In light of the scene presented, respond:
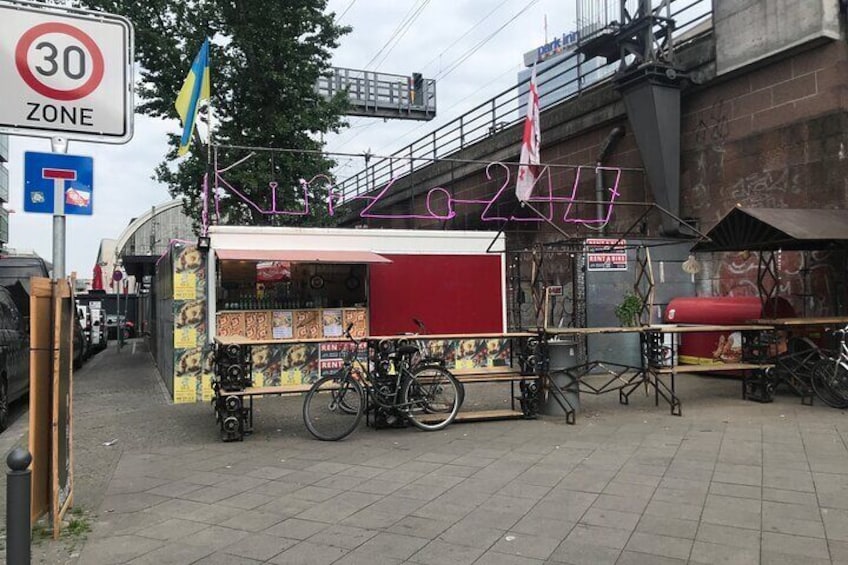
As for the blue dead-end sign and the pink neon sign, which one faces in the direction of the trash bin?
the pink neon sign

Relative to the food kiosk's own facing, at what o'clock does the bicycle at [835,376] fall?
The bicycle is roughly at 10 o'clock from the food kiosk.

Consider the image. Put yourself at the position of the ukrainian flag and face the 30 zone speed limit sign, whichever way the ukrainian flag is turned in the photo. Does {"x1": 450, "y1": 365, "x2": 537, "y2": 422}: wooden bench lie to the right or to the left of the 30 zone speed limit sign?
left

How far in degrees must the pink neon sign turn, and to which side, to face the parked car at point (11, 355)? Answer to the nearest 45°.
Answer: approximately 45° to its right

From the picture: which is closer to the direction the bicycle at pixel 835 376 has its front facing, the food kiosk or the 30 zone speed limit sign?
the food kiosk

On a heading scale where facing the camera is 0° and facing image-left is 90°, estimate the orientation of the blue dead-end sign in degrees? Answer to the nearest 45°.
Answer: approximately 0°

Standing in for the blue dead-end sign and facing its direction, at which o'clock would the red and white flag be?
The red and white flag is roughly at 8 o'clock from the blue dead-end sign.

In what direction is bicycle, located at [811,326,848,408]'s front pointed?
to the viewer's left

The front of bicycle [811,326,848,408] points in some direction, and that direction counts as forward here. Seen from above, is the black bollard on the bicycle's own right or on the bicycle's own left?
on the bicycle's own left
